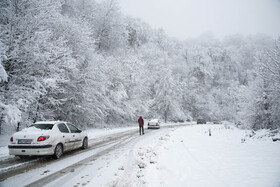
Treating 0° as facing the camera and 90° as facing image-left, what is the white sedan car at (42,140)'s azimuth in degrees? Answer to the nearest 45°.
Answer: approximately 225°
